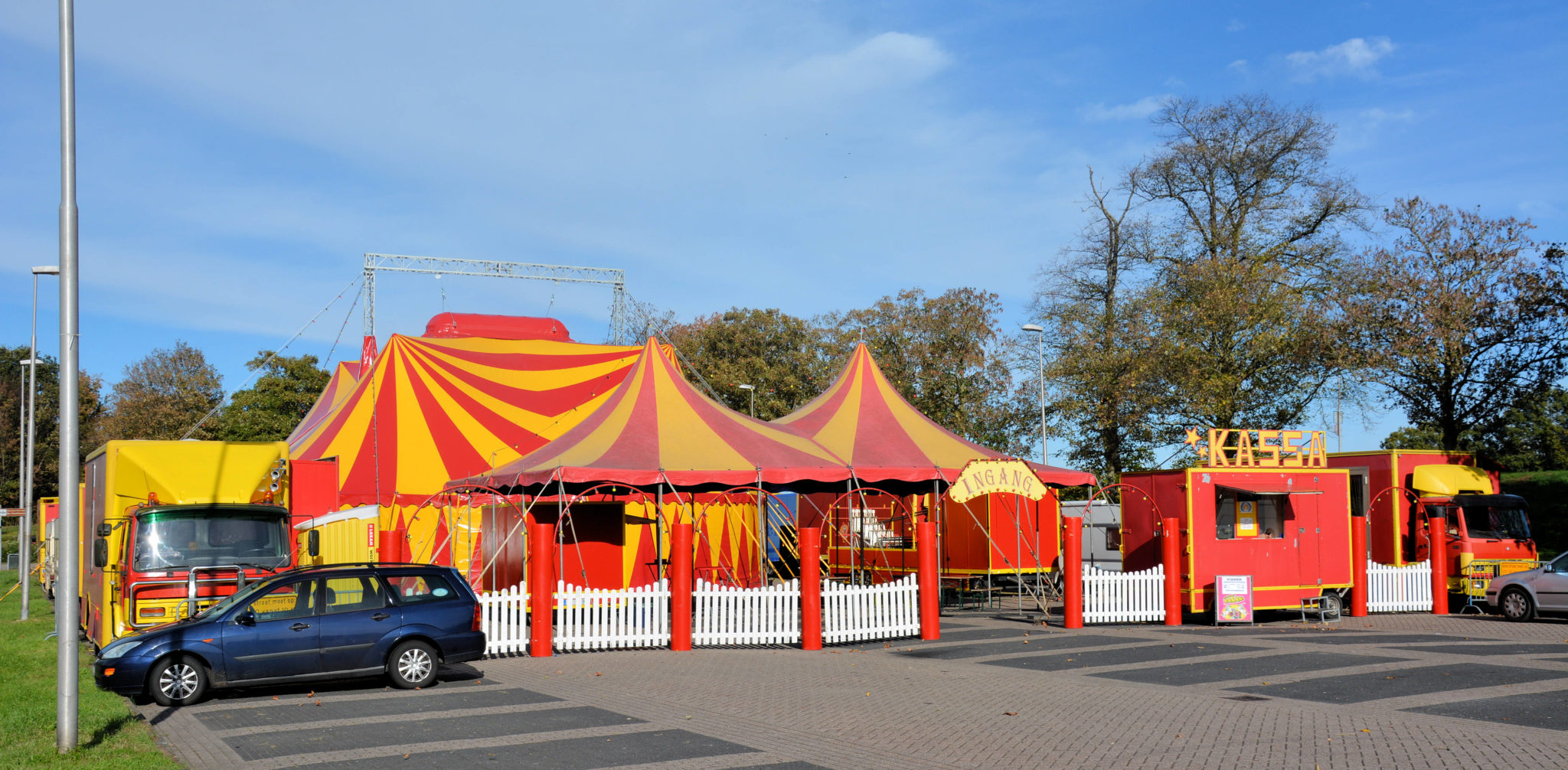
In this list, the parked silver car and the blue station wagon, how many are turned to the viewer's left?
2

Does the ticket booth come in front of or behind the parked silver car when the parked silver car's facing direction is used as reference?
in front

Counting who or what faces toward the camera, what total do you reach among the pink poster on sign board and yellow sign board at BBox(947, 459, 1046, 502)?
2

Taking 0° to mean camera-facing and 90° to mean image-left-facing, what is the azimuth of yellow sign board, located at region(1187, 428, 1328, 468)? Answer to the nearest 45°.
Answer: approximately 0°

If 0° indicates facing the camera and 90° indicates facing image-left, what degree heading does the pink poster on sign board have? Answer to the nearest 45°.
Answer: approximately 0°

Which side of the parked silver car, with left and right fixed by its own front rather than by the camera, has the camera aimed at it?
left

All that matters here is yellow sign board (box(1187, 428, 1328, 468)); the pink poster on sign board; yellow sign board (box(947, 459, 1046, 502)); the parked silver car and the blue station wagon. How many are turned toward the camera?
3

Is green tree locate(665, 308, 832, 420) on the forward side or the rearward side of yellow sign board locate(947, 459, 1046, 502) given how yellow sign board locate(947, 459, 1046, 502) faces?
on the rearward side

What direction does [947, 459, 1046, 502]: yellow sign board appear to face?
toward the camera

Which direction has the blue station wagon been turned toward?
to the viewer's left

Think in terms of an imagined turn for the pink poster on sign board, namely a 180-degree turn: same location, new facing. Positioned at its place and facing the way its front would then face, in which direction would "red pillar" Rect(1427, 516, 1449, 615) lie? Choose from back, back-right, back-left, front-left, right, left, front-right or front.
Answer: front-right
